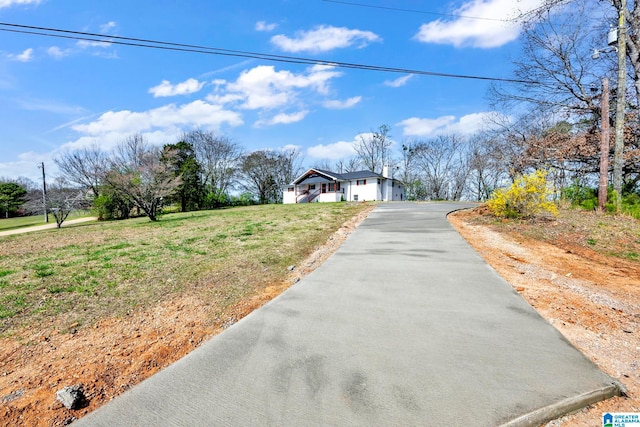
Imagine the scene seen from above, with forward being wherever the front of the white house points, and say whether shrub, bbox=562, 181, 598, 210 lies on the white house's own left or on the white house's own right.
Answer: on the white house's own left

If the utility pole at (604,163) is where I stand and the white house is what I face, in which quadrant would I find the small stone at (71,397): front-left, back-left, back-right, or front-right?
back-left

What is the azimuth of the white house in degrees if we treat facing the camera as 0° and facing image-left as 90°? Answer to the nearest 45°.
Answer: approximately 45°

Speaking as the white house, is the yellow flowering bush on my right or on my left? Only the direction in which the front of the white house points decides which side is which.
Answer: on my left

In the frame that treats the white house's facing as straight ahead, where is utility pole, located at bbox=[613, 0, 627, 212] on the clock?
The utility pole is roughly at 10 o'clock from the white house.

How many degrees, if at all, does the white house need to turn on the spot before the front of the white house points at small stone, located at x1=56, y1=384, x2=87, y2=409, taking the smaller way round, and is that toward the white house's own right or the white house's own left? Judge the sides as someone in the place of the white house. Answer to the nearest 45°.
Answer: approximately 45° to the white house's own left

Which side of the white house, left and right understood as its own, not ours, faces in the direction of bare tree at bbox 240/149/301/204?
right
